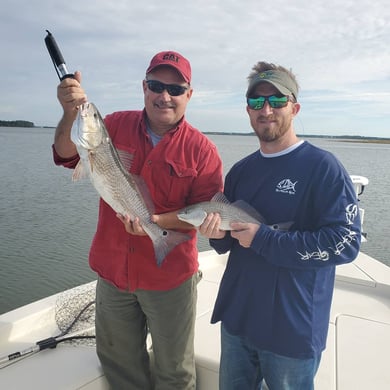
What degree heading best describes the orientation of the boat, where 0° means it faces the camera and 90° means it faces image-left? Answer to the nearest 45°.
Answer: approximately 180°

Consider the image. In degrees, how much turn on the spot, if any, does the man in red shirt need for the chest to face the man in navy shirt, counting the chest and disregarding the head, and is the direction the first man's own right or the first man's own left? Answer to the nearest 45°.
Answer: approximately 45° to the first man's own left

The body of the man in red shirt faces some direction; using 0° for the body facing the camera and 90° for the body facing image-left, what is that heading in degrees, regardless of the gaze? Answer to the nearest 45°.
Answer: approximately 0°
